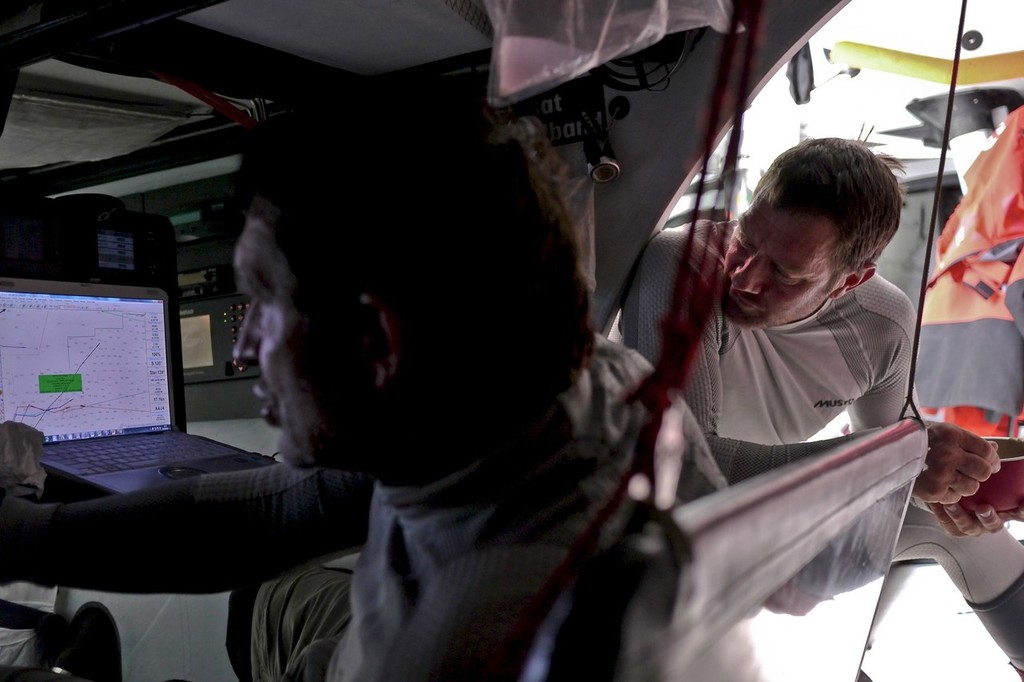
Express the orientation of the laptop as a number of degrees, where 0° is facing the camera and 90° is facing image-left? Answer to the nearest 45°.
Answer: approximately 315°

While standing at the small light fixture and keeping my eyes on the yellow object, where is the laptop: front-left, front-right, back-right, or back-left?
back-left

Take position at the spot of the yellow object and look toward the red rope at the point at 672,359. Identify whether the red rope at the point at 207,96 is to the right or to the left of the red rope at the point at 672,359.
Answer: right

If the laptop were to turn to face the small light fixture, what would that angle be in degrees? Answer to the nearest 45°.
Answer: approximately 45° to its left
